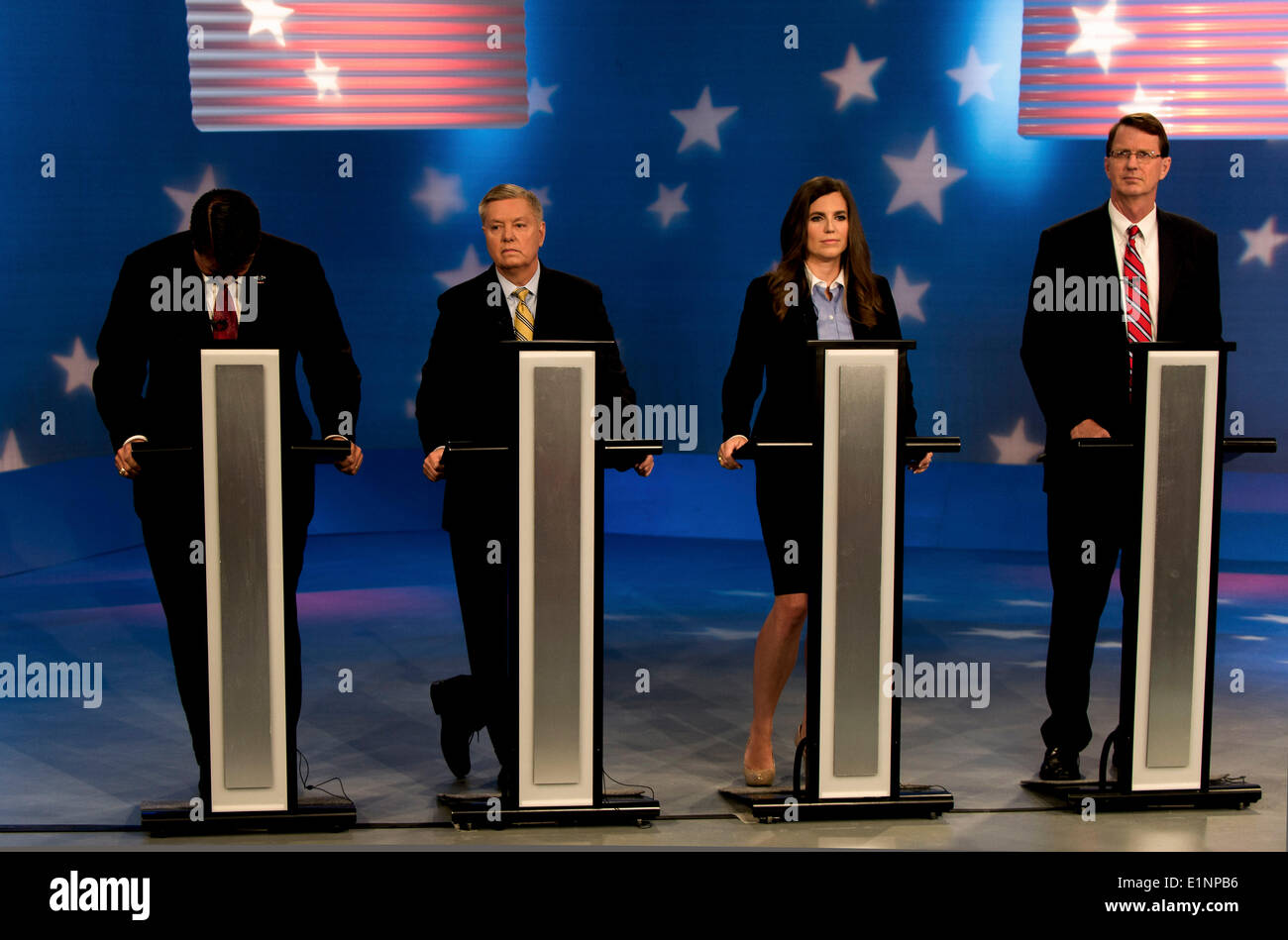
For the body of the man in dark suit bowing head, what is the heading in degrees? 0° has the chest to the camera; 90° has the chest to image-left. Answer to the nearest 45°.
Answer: approximately 0°

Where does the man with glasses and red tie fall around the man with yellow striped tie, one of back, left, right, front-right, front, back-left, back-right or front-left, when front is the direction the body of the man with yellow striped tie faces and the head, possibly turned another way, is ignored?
left

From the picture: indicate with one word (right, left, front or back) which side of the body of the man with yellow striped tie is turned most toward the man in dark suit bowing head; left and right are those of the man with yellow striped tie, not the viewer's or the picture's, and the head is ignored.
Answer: right

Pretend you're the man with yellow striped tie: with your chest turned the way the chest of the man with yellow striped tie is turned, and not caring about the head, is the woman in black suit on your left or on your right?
on your left

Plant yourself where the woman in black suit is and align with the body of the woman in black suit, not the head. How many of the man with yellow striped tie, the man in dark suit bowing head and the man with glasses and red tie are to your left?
1

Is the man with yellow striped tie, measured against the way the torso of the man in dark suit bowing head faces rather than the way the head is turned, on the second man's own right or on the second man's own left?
on the second man's own left

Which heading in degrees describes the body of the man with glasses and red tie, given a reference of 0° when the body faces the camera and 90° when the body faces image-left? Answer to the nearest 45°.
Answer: approximately 0°

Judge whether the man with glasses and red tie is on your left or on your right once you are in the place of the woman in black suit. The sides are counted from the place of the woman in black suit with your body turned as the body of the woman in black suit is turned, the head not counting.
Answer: on your left

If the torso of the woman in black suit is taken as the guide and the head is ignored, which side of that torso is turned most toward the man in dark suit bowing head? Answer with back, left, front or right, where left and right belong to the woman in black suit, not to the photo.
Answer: right

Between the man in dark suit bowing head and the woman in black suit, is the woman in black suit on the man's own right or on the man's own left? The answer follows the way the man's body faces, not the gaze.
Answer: on the man's own left
